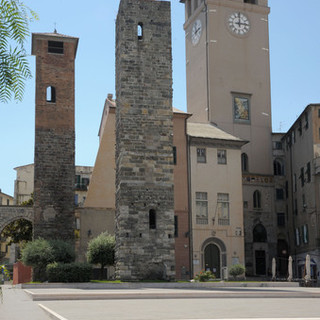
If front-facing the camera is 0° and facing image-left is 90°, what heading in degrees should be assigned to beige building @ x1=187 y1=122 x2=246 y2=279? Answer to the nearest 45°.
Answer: approximately 0°

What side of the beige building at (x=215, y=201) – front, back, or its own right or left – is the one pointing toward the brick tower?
right

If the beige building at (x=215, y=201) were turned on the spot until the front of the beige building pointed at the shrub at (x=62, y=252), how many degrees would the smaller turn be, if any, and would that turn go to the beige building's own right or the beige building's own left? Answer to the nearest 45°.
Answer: approximately 45° to the beige building's own right

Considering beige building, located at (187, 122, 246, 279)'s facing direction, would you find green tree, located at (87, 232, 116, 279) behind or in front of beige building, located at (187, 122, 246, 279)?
in front

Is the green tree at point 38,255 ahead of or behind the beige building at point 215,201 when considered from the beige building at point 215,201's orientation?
ahead

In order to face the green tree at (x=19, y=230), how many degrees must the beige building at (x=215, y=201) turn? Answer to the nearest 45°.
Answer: approximately 90° to its right

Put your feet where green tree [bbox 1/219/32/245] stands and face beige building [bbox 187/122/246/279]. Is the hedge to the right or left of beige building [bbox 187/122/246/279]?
right
